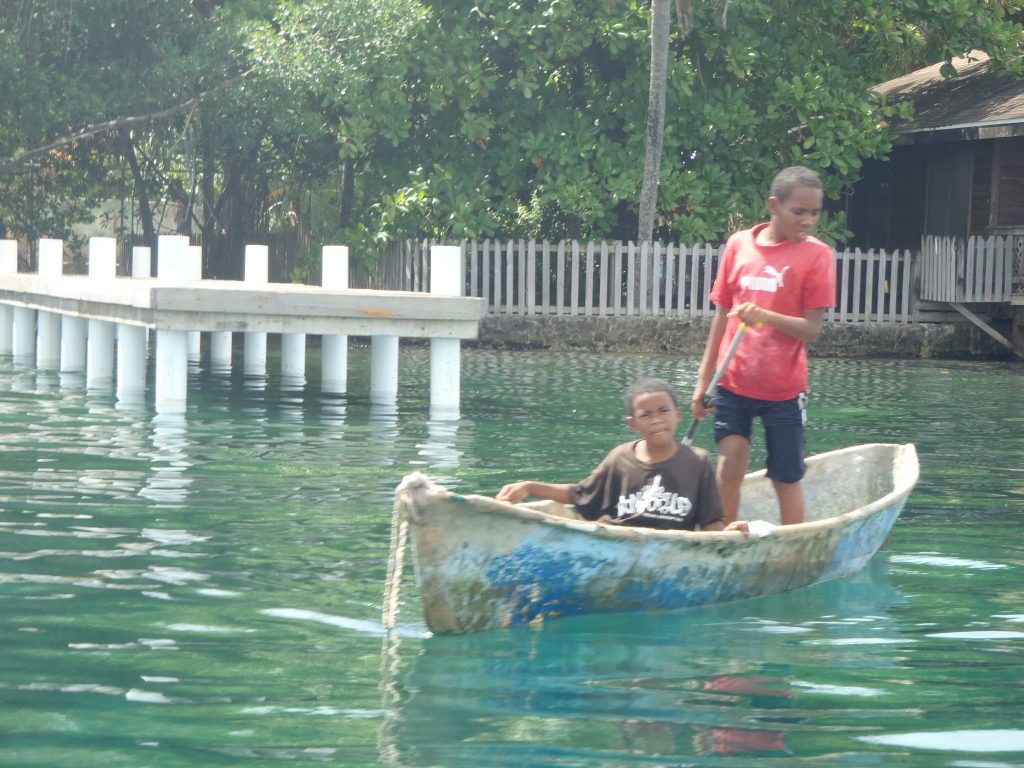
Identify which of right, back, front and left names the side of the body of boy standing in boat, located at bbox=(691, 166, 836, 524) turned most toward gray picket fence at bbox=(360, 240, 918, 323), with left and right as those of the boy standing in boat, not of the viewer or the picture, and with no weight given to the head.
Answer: back

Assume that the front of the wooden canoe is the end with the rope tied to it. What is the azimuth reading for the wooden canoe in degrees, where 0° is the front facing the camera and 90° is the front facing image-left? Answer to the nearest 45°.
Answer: approximately 45°

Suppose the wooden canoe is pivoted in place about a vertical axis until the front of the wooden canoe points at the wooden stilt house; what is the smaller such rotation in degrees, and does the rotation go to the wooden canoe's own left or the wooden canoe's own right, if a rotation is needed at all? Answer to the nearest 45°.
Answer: approximately 135° to the wooden canoe's own right

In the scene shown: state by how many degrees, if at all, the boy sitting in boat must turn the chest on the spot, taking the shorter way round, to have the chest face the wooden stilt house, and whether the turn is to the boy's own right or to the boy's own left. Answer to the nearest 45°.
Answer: approximately 180°

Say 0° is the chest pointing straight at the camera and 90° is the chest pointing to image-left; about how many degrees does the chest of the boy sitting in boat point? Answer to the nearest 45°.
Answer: approximately 0°

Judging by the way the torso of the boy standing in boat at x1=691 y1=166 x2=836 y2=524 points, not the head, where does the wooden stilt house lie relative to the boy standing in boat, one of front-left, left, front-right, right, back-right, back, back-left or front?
back

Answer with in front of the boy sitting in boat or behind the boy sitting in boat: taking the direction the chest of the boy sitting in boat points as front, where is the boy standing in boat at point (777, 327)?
behind

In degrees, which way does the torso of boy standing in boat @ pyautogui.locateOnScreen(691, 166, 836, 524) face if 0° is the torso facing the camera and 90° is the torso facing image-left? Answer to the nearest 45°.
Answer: approximately 0°

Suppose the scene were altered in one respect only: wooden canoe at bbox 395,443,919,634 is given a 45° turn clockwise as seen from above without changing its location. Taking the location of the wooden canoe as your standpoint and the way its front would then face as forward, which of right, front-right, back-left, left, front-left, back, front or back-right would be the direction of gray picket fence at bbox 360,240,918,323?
right

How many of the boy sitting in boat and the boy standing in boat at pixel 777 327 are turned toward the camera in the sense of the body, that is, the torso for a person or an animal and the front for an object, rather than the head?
2
